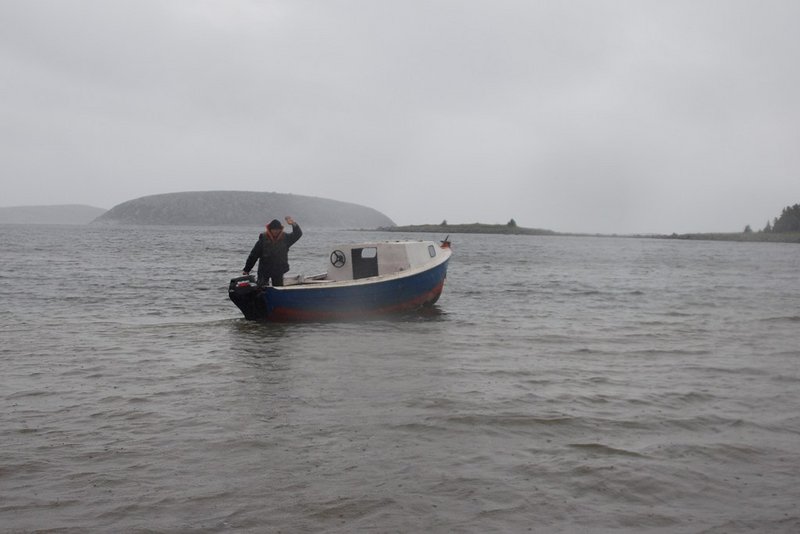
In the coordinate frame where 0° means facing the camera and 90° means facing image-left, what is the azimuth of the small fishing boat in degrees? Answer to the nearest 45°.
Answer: approximately 225°
